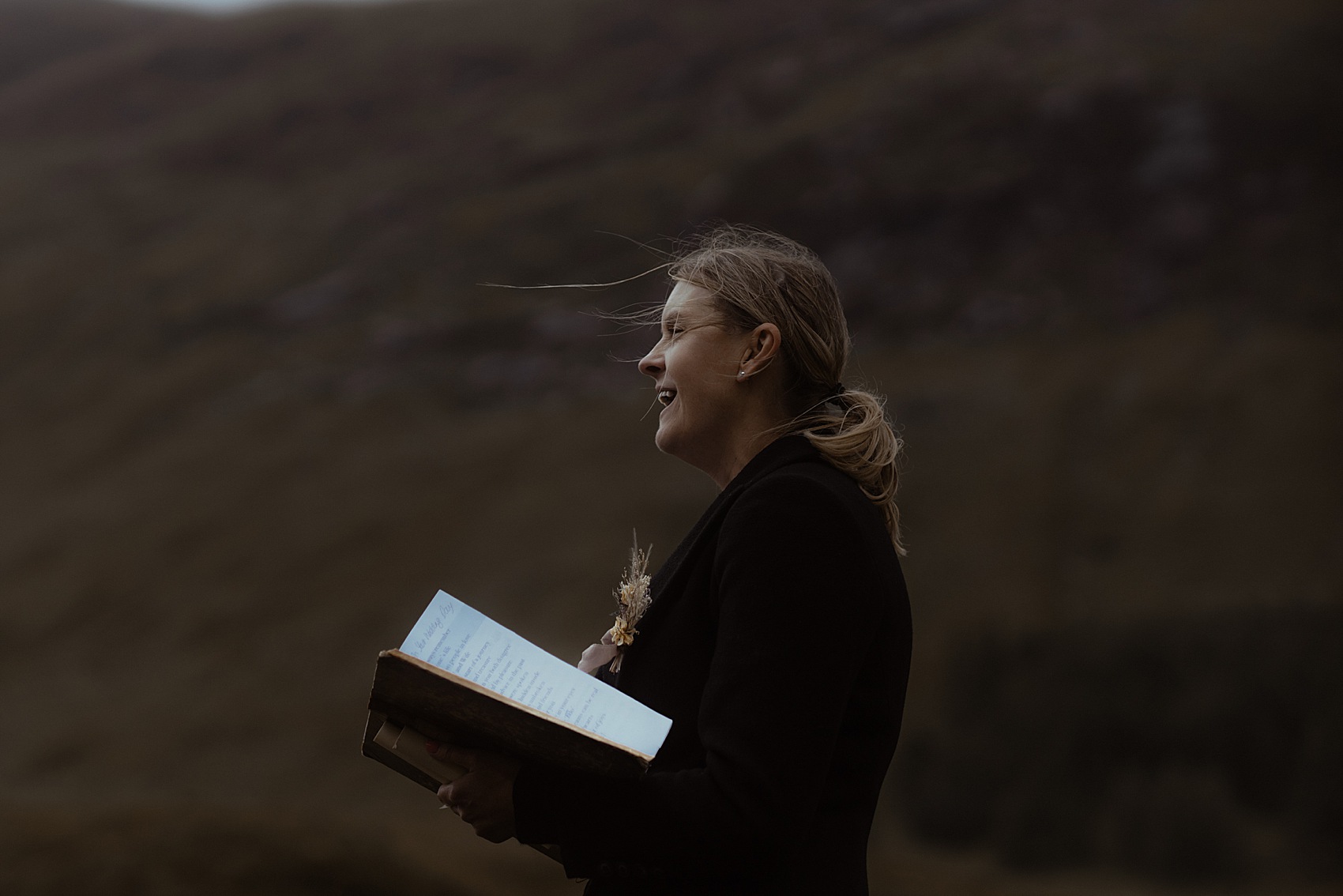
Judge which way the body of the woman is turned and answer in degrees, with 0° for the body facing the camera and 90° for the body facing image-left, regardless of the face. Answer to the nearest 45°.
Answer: approximately 90°

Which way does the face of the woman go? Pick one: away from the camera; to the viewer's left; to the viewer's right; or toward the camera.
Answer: to the viewer's left
